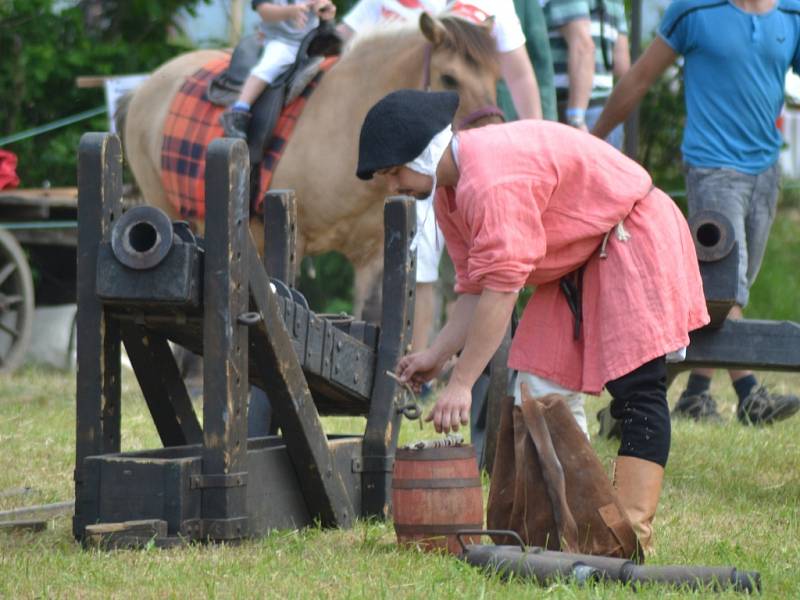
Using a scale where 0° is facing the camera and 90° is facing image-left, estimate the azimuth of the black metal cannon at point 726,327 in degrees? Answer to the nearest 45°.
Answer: approximately 0°

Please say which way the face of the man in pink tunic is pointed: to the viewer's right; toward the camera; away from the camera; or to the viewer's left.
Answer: to the viewer's left

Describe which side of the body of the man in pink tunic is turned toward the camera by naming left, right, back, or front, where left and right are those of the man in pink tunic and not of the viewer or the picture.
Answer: left

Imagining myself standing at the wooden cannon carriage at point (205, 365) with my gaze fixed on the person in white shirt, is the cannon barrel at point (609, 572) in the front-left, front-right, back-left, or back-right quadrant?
back-right

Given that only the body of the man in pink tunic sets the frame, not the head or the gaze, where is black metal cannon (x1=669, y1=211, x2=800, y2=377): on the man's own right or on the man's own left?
on the man's own right

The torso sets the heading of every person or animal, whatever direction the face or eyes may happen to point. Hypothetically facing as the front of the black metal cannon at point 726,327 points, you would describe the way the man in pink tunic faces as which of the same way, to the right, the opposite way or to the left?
to the right

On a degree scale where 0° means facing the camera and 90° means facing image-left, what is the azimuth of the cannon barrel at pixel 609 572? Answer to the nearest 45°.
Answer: approximately 270°

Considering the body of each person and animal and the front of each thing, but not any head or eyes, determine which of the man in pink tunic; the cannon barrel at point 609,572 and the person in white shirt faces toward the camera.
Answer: the person in white shirt

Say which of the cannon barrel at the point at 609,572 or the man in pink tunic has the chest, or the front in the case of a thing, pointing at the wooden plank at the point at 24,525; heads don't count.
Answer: the man in pink tunic

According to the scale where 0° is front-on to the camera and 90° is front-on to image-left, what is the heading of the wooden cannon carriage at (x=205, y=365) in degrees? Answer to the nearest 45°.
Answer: approximately 45°

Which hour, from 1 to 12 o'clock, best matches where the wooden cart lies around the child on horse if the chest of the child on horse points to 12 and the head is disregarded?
The wooden cart is roughly at 6 o'clock from the child on horse.

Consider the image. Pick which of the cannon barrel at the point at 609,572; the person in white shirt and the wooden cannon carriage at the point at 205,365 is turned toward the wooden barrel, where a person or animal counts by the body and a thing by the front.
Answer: the person in white shirt

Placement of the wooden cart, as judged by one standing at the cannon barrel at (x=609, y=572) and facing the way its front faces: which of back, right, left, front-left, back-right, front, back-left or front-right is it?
back-left
